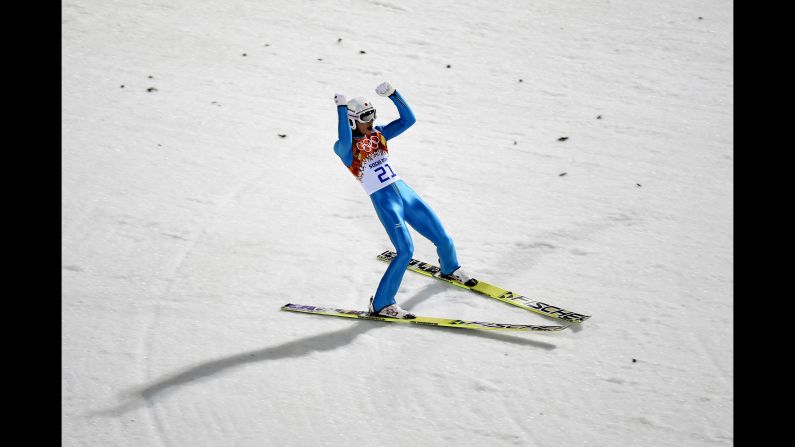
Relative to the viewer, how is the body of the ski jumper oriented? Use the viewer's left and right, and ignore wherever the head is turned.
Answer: facing the viewer and to the right of the viewer

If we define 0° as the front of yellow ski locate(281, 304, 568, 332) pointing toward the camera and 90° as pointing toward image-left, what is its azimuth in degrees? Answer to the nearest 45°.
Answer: approximately 270°
